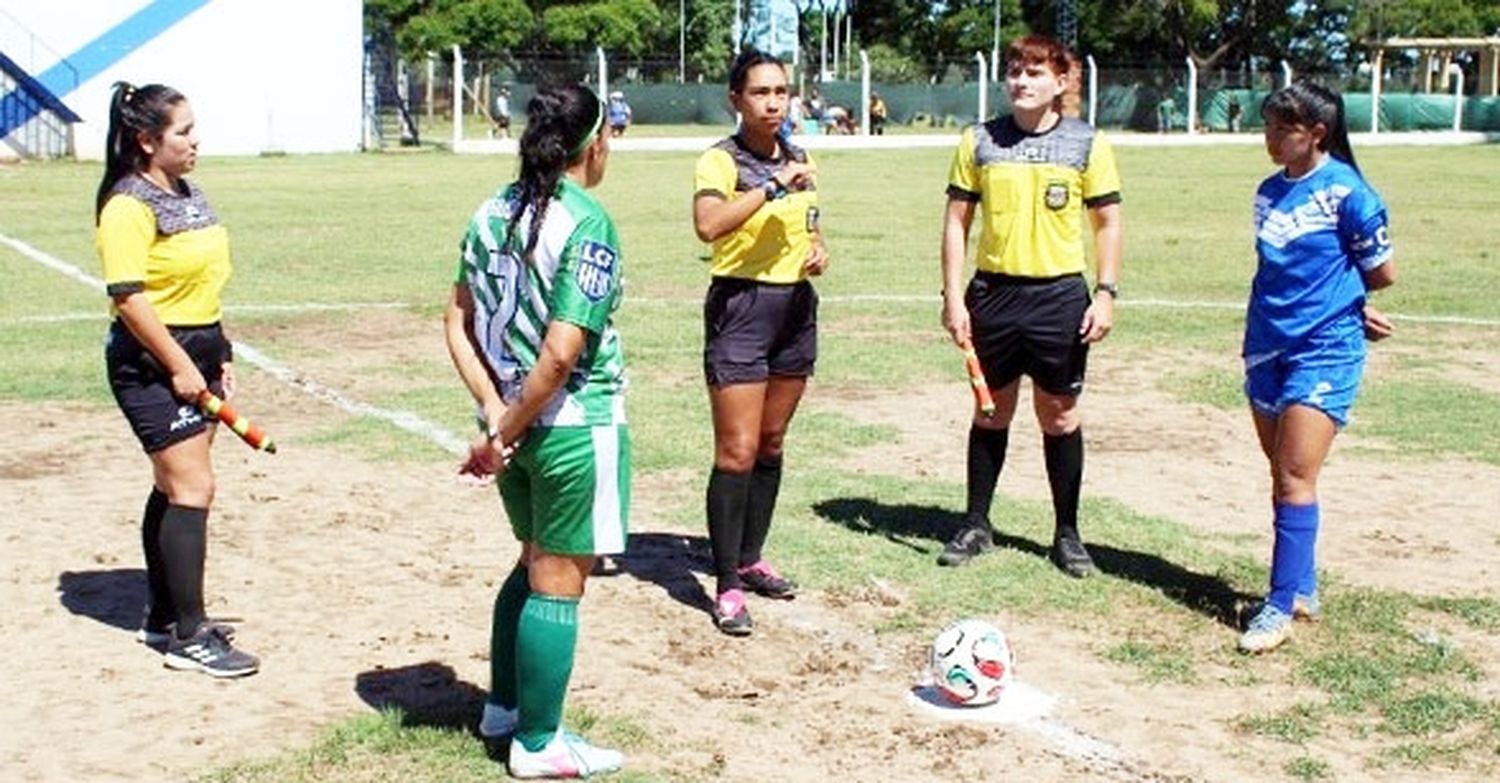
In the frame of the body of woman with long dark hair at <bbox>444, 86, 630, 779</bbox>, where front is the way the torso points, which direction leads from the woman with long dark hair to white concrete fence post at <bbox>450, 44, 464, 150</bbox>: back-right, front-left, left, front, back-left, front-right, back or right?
front-left

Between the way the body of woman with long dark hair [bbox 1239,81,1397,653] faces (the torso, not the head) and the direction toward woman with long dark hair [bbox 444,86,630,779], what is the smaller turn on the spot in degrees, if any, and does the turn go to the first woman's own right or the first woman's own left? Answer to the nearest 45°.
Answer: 0° — they already face them

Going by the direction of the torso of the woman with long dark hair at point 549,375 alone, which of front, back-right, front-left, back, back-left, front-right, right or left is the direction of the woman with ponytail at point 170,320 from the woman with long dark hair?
left

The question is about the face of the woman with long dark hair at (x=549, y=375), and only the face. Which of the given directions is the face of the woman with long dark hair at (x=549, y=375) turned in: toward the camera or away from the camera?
away from the camera

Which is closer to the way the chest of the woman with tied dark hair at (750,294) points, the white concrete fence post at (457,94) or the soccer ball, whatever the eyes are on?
the soccer ball

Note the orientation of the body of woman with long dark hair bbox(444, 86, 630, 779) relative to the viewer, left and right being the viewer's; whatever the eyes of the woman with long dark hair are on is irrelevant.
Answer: facing away from the viewer and to the right of the viewer

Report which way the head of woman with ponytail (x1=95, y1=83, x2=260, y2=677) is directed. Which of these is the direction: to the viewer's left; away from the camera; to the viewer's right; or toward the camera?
to the viewer's right

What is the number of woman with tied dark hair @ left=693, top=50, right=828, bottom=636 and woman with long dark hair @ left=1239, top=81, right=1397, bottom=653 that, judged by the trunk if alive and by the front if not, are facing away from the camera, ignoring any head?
0

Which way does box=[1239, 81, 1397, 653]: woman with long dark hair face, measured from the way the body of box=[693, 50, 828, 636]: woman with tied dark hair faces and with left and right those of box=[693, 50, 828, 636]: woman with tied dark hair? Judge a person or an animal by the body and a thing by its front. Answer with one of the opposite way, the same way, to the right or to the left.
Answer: to the right

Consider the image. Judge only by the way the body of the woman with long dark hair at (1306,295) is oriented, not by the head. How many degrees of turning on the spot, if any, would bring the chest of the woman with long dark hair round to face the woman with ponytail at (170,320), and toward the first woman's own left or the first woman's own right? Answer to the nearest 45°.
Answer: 0° — they already face them

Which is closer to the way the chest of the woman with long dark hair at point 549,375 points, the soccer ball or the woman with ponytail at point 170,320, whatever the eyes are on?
the soccer ball

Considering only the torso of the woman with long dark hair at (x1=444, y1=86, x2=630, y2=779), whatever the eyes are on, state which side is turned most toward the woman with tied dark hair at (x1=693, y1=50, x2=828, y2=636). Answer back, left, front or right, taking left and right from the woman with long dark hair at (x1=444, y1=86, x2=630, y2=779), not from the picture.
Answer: front

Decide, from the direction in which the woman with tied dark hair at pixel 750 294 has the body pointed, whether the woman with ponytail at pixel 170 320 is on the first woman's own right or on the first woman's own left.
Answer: on the first woman's own right

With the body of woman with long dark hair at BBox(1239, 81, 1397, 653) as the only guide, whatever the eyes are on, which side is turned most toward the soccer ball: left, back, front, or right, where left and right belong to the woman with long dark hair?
front

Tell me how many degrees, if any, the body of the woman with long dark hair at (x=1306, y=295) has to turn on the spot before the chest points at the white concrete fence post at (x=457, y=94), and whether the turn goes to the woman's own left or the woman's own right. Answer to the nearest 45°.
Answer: approximately 90° to the woman's own right

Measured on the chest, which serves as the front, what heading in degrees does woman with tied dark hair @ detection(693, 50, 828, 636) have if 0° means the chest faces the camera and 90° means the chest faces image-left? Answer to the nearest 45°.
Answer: approximately 315°
